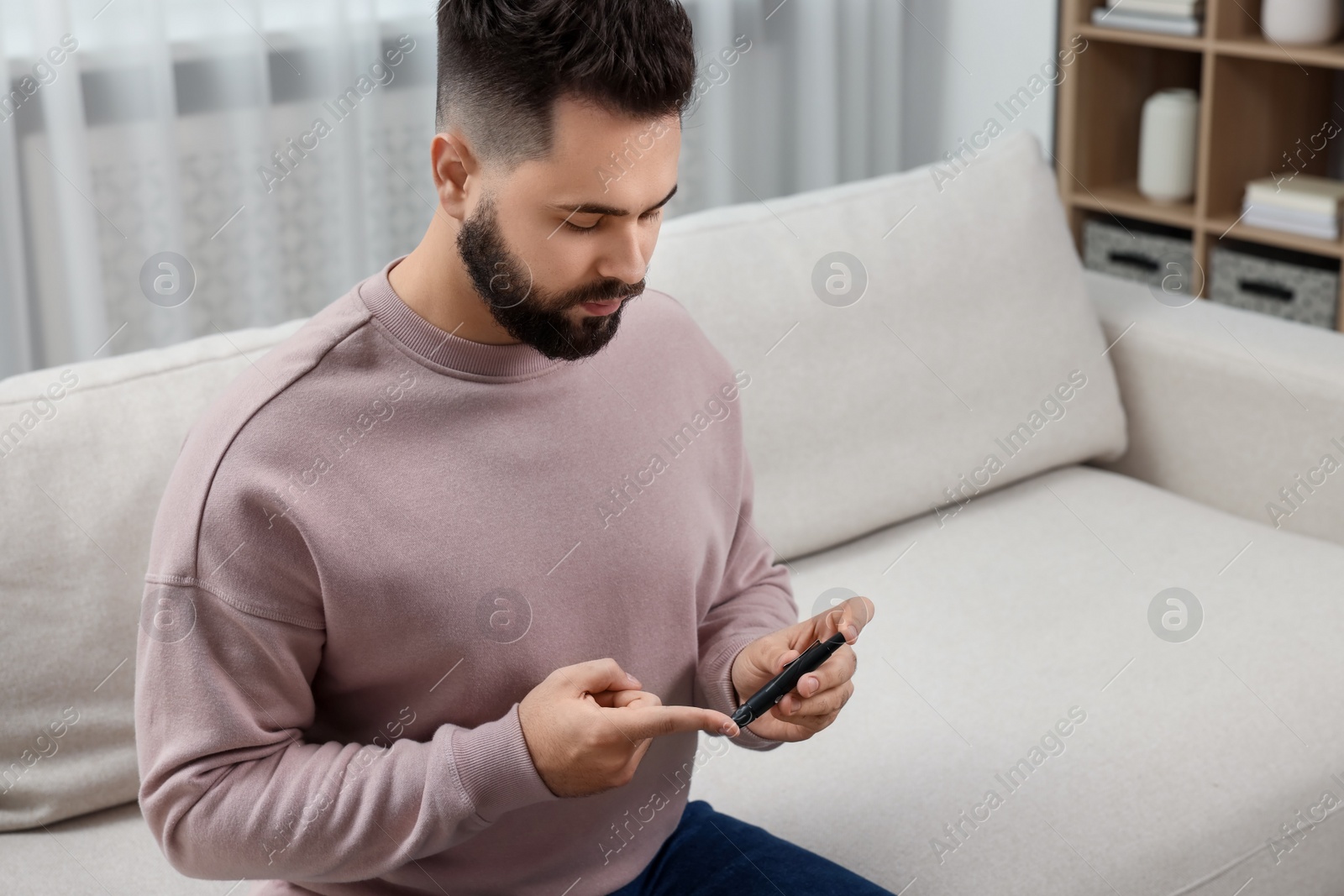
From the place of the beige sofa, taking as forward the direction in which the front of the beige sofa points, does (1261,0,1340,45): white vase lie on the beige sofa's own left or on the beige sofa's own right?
on the beige sofa's own left

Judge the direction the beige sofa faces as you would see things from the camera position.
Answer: facing the viewer and to the right of the viewer

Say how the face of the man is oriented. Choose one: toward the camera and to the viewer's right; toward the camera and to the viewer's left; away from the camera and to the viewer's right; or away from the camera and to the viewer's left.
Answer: toward the camera and to the viewer's right

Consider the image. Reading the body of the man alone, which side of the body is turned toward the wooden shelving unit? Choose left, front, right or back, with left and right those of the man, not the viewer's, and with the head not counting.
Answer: left
